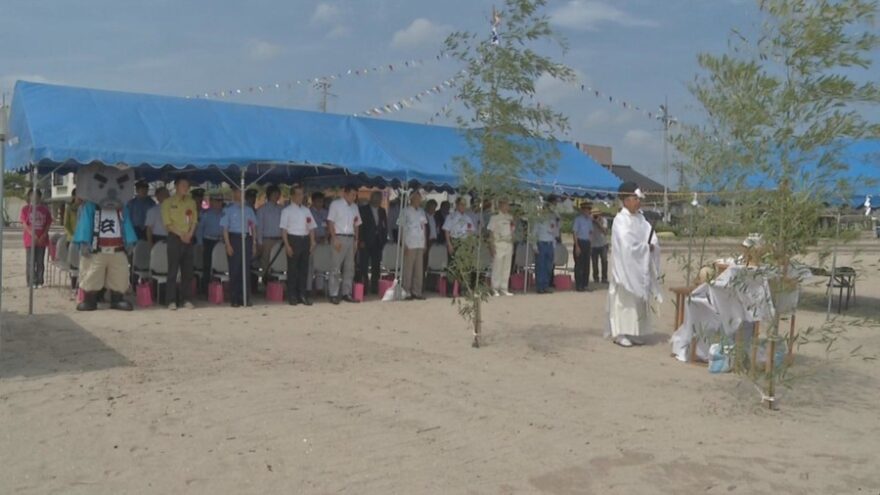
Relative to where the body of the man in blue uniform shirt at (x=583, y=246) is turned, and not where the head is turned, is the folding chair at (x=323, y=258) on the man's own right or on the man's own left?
on the man's own right

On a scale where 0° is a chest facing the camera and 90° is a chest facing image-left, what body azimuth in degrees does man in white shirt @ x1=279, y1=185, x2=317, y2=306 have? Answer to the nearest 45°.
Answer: approximately 315°

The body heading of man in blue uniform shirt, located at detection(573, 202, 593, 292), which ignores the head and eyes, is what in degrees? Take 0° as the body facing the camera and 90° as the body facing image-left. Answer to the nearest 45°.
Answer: approximately 315°

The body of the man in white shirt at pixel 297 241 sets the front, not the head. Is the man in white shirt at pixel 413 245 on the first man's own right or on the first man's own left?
on the first man's own left

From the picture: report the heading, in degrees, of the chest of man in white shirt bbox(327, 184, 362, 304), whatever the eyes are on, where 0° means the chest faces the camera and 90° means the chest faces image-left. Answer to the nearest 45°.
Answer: approximately 315°
